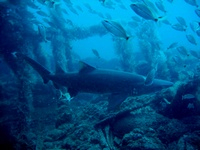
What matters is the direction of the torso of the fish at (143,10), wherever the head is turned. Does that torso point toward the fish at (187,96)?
no

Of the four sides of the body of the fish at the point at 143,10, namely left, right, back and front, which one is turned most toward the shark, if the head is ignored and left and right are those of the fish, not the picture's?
front

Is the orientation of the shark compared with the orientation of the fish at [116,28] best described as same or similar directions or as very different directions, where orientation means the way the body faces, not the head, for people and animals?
very different directions

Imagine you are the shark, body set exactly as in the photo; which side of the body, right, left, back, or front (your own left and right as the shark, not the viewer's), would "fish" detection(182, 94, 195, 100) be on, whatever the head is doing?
front

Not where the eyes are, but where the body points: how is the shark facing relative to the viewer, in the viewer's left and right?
facing to the right of the viewer

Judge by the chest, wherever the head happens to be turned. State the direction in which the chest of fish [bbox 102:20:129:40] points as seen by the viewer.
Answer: to the viewer's left
